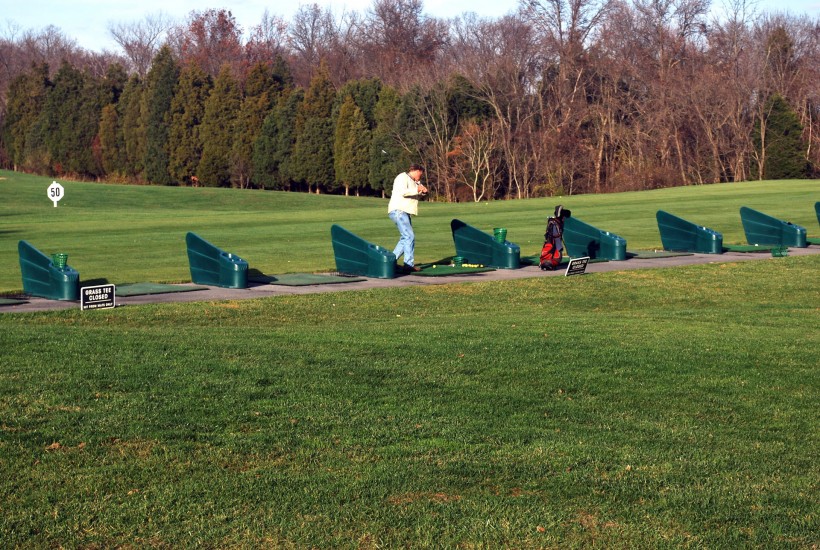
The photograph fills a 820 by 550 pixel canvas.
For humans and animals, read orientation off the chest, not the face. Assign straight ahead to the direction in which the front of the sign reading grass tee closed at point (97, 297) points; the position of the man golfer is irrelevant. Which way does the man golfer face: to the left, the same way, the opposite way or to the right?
to the left

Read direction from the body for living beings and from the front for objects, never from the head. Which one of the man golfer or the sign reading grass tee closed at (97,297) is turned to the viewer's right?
the man golfer

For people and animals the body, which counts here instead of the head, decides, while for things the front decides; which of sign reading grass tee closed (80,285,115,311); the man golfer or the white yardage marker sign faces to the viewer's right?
the man golfer

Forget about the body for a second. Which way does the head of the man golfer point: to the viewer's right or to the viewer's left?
to the viewer's right

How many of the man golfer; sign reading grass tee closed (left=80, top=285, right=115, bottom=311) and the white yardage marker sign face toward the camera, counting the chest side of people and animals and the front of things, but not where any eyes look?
2

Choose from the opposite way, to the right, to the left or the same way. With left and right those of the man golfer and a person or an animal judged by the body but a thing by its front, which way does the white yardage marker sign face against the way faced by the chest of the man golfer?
to the right

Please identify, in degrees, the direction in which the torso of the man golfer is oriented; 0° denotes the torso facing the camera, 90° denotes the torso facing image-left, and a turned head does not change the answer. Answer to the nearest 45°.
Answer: approximately 270°
